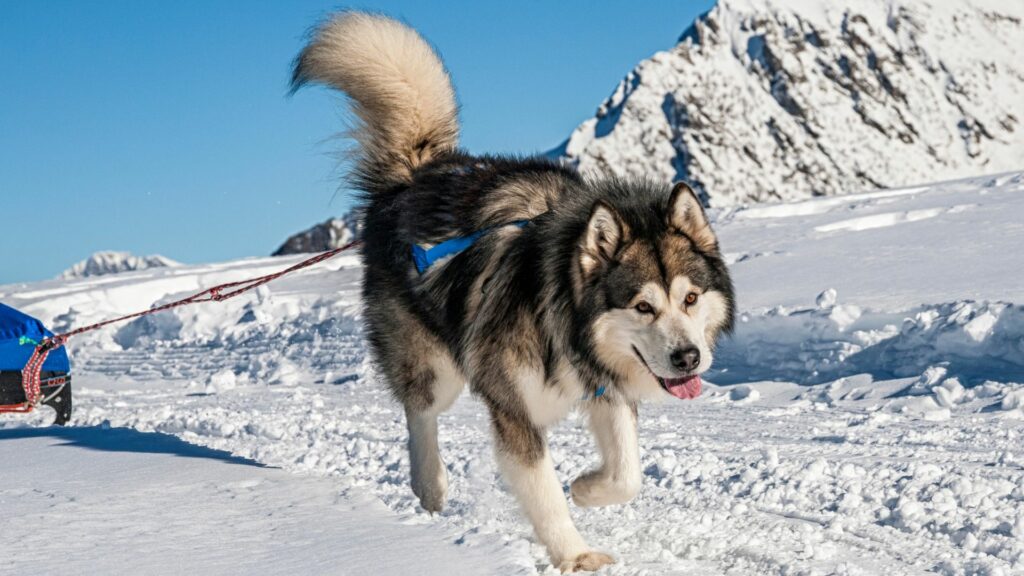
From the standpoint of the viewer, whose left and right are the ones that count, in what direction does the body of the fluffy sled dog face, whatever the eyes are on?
facing the viewer and to the right of the viewer
